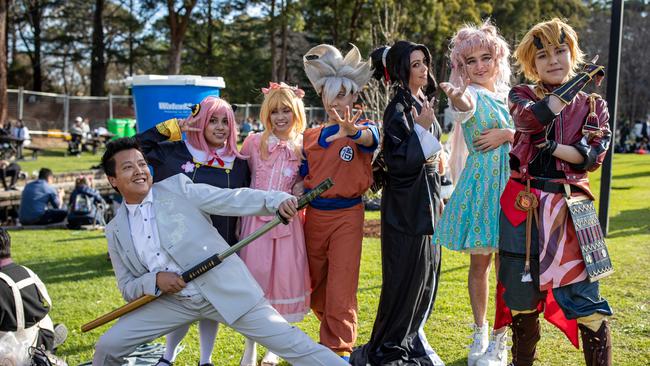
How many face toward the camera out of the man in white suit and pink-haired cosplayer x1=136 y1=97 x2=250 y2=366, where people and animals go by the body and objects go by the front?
2

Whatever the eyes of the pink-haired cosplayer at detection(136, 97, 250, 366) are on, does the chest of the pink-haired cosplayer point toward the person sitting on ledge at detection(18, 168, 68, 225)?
no

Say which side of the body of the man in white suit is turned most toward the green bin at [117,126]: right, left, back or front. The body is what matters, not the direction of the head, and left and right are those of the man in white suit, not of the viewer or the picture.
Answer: back

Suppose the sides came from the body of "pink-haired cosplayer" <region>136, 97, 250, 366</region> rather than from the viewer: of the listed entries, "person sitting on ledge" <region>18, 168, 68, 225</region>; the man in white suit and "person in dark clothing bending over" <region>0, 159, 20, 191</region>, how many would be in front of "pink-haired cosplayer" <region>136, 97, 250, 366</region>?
1

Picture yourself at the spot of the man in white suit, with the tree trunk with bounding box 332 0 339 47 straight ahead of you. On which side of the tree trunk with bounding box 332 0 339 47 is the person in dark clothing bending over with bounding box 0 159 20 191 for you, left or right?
left

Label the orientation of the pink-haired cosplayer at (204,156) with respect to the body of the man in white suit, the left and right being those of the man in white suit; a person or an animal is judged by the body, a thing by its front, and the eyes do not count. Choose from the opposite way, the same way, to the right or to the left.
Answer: the same way

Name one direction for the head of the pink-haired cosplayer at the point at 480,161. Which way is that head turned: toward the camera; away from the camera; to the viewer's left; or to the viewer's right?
toward the camera

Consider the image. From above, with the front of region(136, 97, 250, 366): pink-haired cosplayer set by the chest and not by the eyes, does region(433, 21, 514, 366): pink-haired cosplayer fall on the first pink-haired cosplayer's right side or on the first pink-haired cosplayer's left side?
on the first pink-haired cosplayer's left side

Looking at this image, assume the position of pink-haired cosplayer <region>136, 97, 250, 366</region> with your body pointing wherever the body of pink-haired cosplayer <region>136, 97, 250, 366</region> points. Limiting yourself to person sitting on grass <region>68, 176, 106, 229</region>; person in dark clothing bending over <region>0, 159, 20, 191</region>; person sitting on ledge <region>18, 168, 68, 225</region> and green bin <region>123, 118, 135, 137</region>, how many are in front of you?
0

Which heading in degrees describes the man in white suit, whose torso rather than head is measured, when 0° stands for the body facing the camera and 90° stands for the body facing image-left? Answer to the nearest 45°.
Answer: approximately 0°

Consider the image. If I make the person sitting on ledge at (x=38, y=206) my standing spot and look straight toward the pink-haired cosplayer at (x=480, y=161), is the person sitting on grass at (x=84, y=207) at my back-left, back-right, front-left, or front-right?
front-left

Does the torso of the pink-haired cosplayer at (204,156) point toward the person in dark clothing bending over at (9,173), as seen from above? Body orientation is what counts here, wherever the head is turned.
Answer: no

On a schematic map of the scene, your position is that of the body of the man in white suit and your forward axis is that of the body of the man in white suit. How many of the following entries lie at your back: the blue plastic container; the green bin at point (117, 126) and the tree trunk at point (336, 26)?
3

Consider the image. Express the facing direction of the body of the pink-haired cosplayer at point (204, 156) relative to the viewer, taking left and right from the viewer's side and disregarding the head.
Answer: facing the viewer

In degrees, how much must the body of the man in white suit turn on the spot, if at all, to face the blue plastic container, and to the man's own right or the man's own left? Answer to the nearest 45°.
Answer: approximately 180°

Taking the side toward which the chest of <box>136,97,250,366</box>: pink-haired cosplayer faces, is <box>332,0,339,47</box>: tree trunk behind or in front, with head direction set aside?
behind

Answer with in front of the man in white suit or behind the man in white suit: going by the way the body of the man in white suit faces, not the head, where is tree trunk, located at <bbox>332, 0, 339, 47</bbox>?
behind
